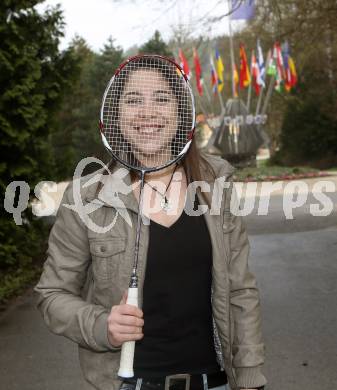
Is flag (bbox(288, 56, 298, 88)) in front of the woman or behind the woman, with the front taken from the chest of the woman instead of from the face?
behind

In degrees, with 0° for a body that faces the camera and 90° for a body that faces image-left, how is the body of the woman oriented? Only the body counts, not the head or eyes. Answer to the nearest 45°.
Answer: approximately 0°

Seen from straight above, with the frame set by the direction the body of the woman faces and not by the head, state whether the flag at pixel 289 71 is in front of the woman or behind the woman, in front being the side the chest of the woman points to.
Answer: behind

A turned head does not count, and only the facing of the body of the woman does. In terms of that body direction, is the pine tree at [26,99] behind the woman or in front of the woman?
behind
